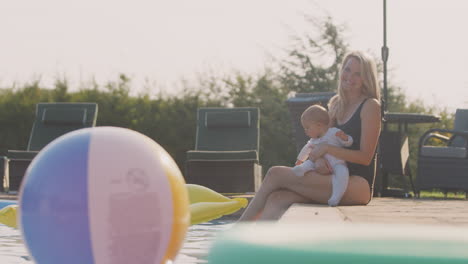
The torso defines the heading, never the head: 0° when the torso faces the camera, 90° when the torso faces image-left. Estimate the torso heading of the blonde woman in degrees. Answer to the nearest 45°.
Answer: approximately 90°

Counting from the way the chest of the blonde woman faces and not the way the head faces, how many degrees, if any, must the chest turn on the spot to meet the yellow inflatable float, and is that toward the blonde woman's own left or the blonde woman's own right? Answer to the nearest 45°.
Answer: approximately 45° to the blonde woman's own right

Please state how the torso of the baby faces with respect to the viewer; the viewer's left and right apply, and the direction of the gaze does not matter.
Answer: facing the viewer and to the left of the viewer

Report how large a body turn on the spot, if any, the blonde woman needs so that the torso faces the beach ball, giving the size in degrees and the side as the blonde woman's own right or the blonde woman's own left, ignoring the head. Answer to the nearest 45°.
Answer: approximately 45° to the blonde woman's own left

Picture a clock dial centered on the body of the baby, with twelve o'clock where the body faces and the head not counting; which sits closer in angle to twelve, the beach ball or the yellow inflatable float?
the beach ball

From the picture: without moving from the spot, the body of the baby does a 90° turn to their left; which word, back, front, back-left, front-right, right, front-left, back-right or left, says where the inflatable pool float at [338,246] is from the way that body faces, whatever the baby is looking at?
front-right

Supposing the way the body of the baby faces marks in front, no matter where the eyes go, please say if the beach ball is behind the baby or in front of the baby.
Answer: in front
